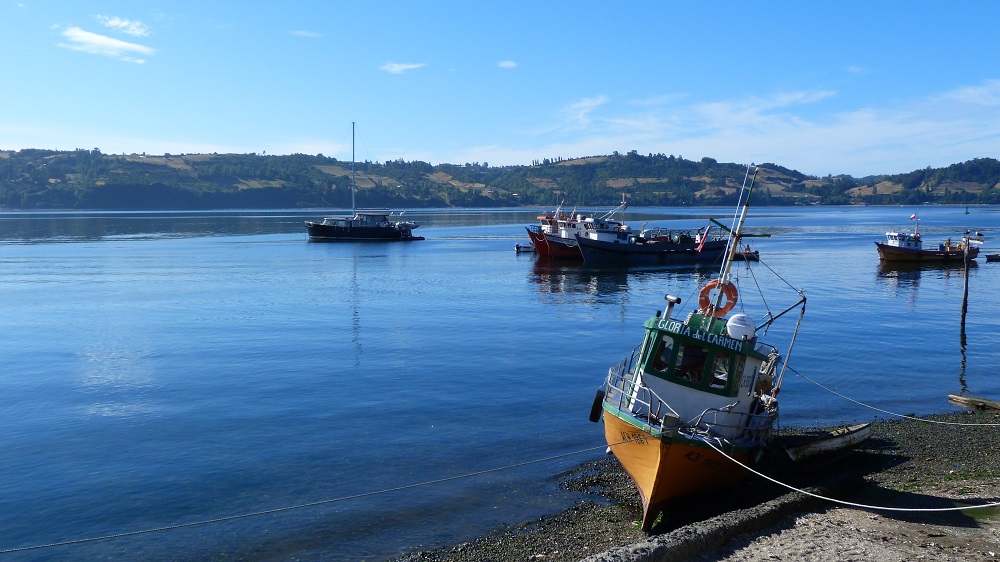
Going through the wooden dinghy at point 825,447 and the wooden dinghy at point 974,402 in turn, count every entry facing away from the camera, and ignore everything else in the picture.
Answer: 0

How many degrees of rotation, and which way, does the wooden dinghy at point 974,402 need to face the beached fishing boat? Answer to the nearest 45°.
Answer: approximately 45° to its left

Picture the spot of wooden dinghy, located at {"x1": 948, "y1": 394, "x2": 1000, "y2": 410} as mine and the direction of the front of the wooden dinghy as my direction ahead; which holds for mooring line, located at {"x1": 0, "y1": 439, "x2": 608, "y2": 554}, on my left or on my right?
on my left

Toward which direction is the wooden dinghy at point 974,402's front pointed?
to the viewer's left

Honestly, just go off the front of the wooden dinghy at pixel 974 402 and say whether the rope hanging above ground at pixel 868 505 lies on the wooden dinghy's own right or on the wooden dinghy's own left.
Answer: on the wooden dinghy's own left
